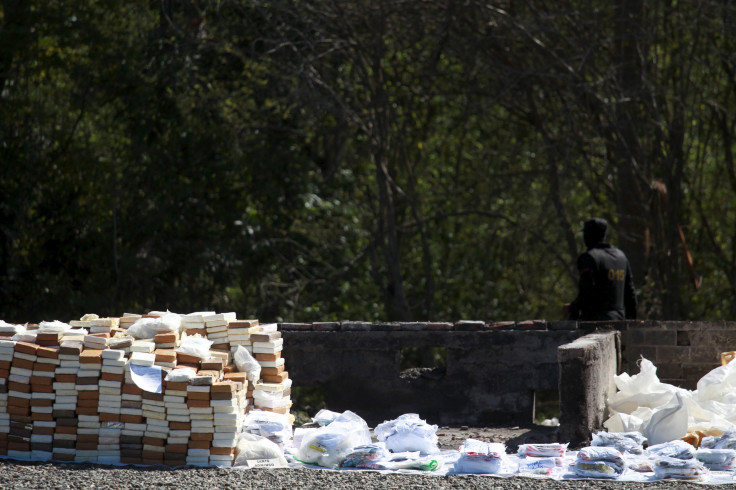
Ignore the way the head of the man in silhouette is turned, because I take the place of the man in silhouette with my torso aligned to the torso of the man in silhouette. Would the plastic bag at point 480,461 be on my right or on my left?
on my left

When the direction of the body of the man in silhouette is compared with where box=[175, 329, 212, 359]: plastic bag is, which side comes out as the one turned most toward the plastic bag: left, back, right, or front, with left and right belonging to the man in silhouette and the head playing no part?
left

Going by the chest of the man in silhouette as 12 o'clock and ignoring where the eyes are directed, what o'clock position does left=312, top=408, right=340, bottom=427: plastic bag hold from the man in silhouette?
The plastic bag is roughly at 9 o'clock from the man in silhouette.

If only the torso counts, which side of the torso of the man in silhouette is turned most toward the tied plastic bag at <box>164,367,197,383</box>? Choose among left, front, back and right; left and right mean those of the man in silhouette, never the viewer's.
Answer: left

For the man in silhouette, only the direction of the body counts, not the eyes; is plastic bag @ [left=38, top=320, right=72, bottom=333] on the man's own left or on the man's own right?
on the man's own left

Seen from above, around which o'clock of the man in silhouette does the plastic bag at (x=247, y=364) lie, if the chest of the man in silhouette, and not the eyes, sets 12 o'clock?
The plastic bag is roughly at 9 o'clock from the man in silhouette.

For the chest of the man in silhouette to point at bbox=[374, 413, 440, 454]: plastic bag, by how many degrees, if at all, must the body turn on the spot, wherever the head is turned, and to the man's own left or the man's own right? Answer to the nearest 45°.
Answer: approximately 90° to the man's own left

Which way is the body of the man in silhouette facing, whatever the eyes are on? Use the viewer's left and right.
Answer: facing away from the viewer and to the left of the viewer

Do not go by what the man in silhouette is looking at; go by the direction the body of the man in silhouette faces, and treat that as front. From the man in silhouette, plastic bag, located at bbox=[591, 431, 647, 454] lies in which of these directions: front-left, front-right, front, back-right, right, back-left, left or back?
back-left

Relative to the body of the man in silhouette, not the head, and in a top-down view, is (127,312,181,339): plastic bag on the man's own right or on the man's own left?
on the man's own left
